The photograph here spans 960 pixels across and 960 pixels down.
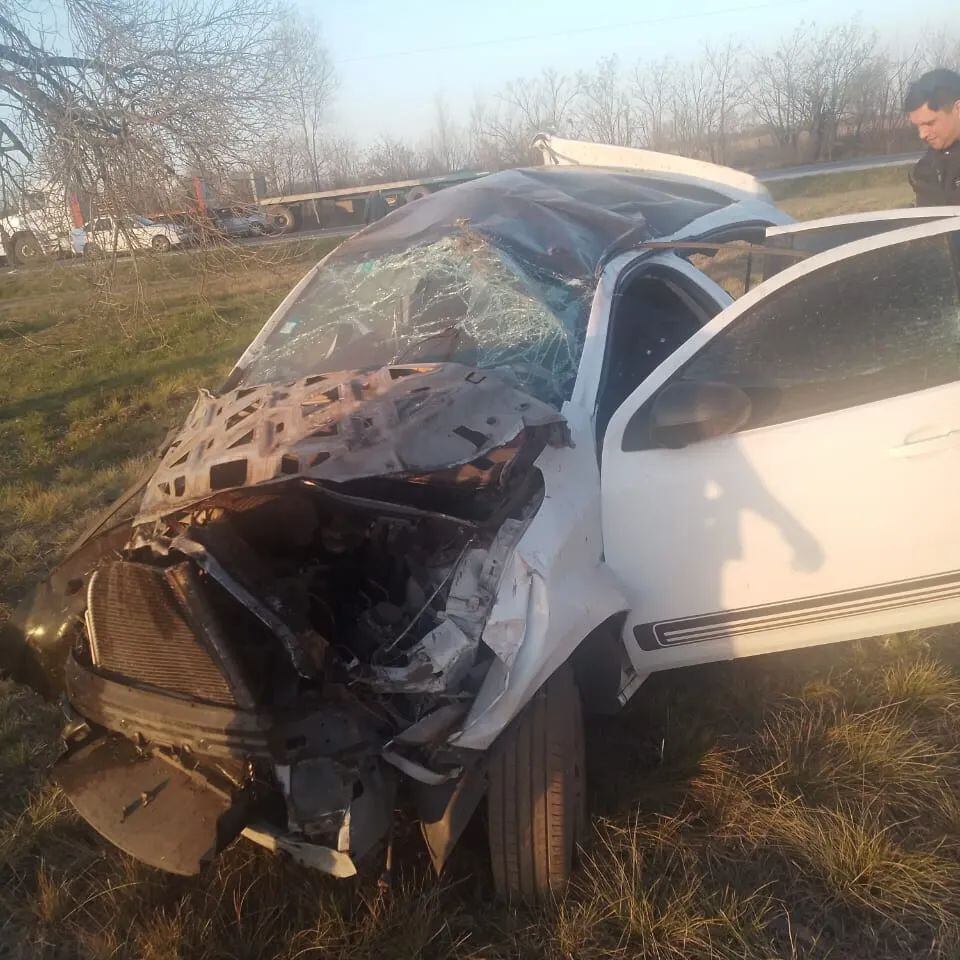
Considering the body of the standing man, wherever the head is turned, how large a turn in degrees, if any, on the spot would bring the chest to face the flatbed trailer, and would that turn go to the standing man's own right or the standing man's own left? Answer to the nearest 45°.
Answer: approximately 90° to the standing man's own right

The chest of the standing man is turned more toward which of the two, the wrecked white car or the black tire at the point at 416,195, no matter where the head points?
the wrecked white car

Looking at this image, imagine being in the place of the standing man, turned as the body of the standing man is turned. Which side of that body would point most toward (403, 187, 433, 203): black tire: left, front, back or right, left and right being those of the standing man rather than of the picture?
right

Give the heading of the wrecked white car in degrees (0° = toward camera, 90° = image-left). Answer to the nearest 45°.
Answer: approximately 45°

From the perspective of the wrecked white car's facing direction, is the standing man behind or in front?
behind

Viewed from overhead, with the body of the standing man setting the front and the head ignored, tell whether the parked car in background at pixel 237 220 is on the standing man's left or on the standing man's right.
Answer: on the standing man's right

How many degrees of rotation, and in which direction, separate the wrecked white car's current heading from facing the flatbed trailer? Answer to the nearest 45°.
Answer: approximately 135° to its right

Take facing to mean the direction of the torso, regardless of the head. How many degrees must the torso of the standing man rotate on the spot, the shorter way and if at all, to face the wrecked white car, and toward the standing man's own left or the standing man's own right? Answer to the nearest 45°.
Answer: approximately 45° to the standing man's own left

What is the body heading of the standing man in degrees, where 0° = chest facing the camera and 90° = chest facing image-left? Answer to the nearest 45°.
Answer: approximately 45°
